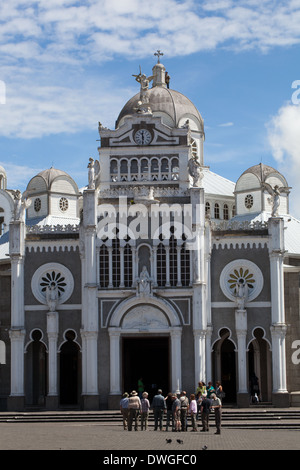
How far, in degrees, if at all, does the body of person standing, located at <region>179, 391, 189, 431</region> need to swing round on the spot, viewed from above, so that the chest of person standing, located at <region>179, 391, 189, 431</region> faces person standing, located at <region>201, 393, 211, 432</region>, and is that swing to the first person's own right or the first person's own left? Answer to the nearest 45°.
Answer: approximately 135° to the first person's own right

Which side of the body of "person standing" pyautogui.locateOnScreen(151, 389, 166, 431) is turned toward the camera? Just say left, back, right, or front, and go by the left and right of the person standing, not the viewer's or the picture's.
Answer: back

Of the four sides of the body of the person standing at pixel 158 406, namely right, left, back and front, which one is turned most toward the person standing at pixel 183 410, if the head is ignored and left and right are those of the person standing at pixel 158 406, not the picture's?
right

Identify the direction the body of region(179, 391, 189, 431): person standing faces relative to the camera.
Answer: away from the camera

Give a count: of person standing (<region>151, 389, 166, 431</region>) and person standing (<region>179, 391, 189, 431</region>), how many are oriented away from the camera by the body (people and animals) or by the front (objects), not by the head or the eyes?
2

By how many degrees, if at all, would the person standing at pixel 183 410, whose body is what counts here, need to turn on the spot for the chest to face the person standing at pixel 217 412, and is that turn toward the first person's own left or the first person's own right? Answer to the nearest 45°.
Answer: approximately 135° to the first person's own right

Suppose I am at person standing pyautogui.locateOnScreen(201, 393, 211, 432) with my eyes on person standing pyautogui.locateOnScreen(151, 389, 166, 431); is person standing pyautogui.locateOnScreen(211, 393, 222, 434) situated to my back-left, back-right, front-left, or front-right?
back-left

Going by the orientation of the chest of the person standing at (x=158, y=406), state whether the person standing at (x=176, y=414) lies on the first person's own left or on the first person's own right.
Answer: on the first person's own right
